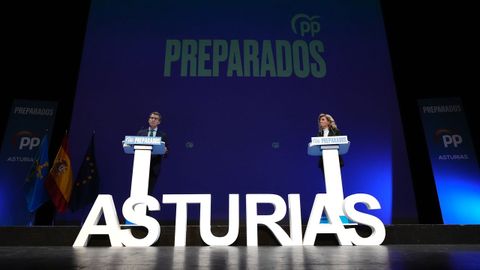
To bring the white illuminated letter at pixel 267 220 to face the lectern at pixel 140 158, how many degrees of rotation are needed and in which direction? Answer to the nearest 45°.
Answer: approximately 90° to its right

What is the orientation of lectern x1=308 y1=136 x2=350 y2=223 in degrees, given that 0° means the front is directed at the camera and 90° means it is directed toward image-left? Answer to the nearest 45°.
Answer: approximately 0°

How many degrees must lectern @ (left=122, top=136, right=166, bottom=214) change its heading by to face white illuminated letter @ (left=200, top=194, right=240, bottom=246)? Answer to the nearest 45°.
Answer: approximately 90° to its left

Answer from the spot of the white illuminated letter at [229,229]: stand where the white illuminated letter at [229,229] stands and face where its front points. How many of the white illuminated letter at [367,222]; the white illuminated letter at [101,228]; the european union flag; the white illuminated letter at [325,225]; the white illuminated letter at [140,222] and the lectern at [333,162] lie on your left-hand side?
3

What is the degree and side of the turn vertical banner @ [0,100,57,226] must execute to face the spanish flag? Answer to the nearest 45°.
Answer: approximately 45° to its left

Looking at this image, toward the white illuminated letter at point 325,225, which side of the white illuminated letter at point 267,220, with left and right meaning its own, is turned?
left

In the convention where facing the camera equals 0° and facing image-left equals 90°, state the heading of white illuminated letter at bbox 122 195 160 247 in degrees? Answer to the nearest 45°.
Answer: approximately 0°
